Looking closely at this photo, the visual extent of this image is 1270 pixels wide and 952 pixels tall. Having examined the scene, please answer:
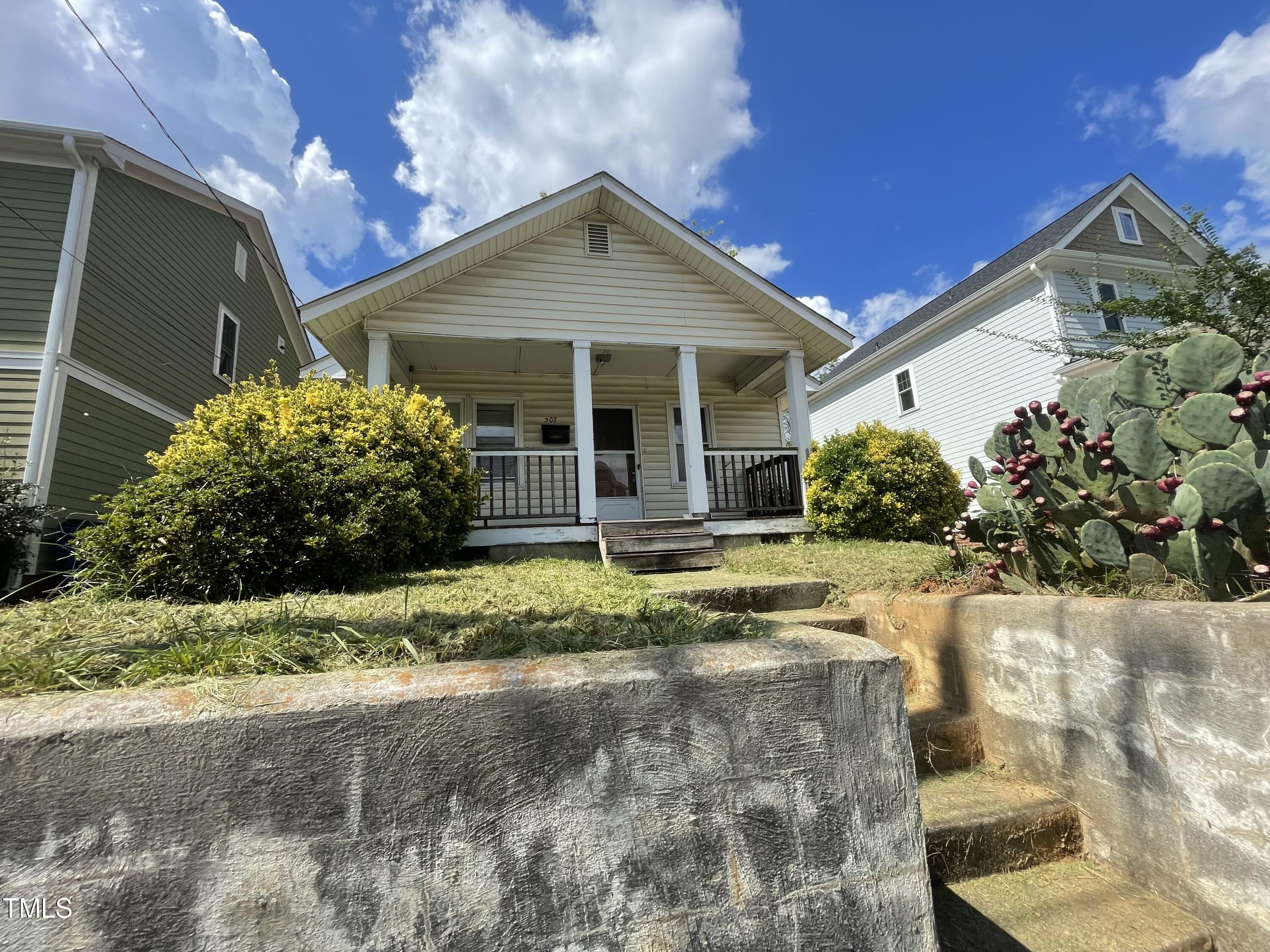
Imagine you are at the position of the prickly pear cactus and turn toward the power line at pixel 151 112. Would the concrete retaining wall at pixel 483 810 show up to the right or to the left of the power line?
left

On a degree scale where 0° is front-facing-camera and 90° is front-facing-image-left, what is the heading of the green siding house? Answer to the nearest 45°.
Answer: approximately 45°

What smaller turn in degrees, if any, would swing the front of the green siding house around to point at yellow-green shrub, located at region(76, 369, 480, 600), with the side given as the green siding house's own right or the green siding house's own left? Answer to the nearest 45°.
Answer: approximately 45° to the green siding house's own left

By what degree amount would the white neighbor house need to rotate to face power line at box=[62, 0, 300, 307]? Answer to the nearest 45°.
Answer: approximately 90° to its right

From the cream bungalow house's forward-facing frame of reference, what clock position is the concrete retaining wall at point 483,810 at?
The concrete retaining wall is roughly at 12 o'clock from the cream bungalow house.

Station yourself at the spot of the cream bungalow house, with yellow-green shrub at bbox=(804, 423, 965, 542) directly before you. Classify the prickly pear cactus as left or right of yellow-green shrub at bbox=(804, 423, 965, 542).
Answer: right

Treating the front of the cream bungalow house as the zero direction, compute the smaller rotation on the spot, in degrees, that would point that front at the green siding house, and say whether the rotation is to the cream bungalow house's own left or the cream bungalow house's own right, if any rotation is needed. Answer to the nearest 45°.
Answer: approximately 90° to the cream bungalow house's own right

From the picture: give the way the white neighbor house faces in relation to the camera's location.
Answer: facing the viewer and to the right of the viewer

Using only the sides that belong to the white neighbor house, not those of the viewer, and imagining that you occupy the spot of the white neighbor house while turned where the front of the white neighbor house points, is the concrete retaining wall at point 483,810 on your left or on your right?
on your right

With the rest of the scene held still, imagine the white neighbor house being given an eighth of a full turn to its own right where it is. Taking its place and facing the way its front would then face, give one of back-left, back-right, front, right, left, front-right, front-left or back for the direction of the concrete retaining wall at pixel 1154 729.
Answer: front

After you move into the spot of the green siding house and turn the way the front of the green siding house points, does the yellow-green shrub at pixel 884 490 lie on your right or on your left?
on your left

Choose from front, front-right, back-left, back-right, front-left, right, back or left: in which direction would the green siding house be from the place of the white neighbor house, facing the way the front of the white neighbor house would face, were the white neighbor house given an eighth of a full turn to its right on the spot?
front-right

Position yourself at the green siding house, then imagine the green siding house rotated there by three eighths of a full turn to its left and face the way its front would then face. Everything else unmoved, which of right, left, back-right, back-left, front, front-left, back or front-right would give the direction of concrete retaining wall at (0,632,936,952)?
right

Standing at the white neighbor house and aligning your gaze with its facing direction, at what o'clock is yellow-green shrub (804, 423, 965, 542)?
The yellow-green shrub is roughly at 2 o'clock from the white neighbor house.

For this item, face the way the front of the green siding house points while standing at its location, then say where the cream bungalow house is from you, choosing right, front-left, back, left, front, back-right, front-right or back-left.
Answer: left
